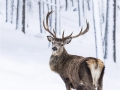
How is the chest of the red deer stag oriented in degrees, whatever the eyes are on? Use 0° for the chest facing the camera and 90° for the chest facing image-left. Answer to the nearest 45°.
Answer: approximately 135°

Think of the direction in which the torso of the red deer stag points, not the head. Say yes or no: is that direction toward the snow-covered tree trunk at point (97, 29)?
no
